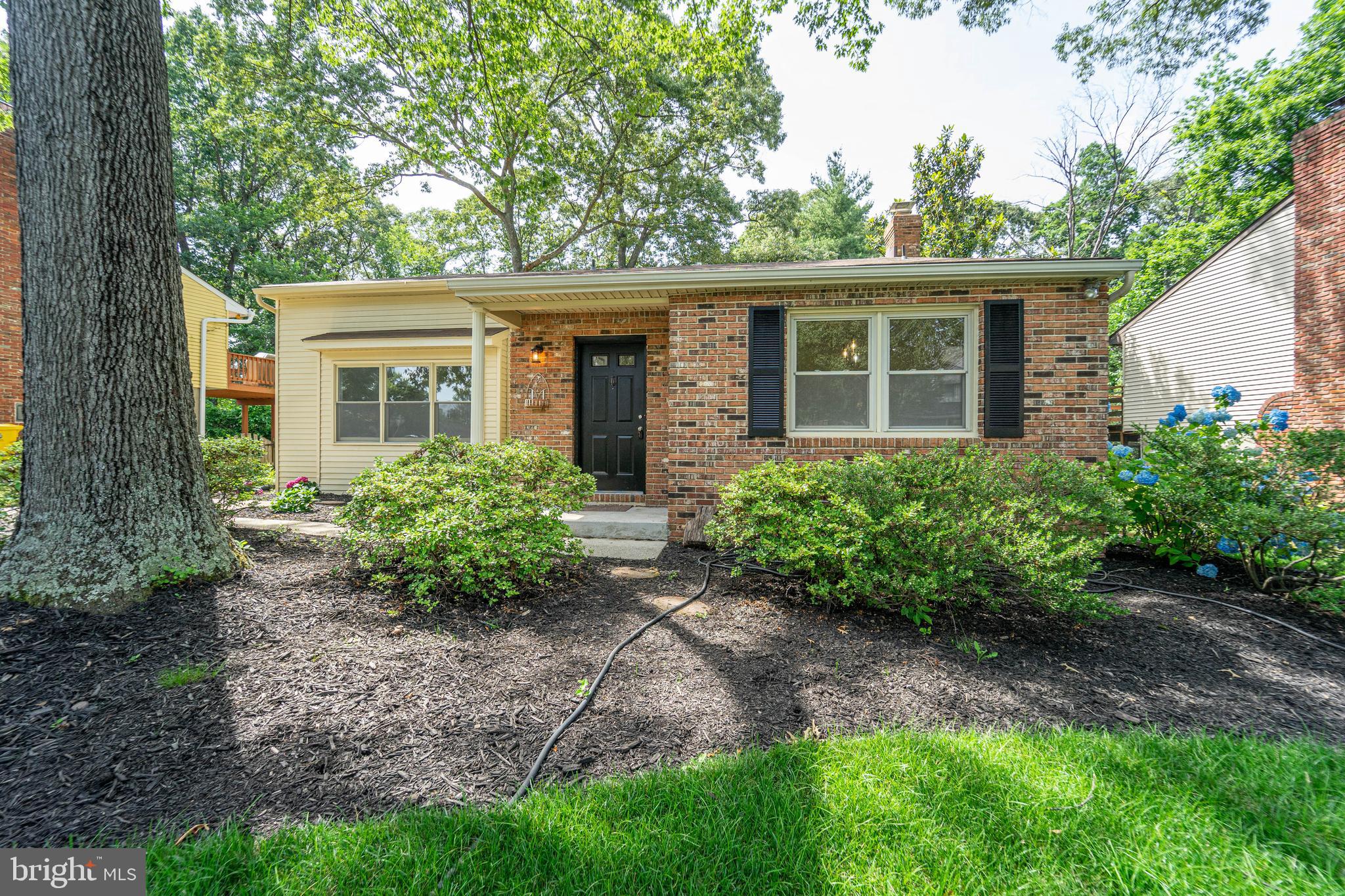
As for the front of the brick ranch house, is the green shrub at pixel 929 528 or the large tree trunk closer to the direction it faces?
the green shrub

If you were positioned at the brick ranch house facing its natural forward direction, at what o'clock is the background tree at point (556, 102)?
The background tree is roughly at 5 o'clock from the brick ranch house.

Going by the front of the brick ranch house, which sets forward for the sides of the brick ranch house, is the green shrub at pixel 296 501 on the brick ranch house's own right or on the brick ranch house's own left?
on the brick ranch house's own right

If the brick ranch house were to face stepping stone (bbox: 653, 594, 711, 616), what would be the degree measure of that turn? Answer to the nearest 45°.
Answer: approximately 45° to its right

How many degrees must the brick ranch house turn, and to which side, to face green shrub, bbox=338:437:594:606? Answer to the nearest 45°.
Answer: approximately 45° to its right

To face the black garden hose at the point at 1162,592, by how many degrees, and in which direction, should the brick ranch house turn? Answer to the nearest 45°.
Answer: approximately 45° to its left

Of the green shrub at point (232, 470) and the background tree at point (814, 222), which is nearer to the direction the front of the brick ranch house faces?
the green shrub

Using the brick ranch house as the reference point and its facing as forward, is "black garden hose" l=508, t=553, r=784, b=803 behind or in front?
in front

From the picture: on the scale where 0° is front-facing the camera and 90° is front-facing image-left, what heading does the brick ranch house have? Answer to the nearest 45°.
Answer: approximately 0°

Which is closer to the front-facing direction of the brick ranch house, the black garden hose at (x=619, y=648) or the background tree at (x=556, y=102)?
the black garden hose

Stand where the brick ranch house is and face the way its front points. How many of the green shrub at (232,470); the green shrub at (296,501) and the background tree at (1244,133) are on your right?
2

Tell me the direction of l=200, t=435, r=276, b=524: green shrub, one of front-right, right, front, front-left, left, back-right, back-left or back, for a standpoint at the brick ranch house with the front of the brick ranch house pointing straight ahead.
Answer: right

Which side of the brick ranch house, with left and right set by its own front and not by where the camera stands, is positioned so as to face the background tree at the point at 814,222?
back

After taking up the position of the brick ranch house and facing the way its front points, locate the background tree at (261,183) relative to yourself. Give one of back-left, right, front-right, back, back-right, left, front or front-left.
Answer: back-right

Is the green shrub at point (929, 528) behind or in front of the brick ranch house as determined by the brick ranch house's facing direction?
in front
